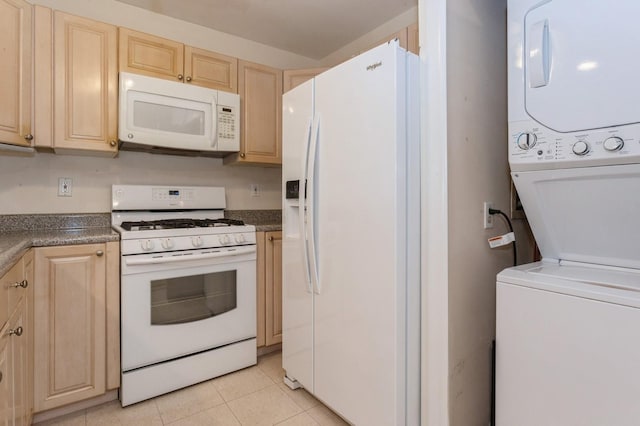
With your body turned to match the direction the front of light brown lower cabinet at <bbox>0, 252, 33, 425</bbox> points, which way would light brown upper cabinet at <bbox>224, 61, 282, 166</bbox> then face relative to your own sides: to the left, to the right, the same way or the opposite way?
to the right

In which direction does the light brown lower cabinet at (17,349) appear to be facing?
to the viewer's right

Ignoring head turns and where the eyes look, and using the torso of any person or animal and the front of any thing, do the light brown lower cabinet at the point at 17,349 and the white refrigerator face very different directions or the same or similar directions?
very different directions

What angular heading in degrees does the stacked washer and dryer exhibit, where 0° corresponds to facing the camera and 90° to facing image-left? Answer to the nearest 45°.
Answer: approximately 0°

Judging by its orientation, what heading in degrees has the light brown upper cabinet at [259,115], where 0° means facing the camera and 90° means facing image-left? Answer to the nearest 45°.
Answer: approximately 315°

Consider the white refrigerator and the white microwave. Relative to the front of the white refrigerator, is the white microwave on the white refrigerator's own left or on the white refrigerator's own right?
on the white refrigerator's own right
